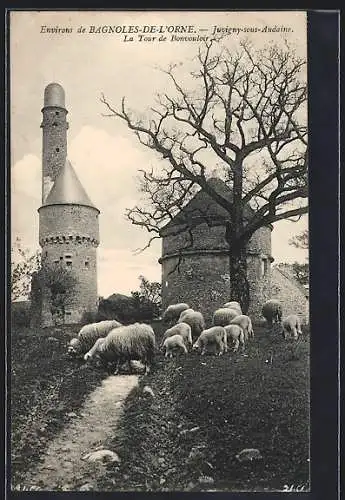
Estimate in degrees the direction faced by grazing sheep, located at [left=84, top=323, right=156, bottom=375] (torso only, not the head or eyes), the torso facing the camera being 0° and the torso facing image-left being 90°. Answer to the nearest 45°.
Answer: approximately 90°

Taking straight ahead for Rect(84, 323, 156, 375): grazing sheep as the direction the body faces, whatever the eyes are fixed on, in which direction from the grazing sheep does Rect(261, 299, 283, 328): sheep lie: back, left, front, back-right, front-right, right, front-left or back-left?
back

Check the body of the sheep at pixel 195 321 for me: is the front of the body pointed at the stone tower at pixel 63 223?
no

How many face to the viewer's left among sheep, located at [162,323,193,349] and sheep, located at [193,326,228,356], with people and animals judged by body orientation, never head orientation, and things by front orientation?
2

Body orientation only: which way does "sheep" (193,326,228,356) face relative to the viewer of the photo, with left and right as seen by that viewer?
facing to the left of the viewer

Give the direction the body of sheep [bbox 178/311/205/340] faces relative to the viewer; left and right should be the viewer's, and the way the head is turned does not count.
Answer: facing to the left of the viewer

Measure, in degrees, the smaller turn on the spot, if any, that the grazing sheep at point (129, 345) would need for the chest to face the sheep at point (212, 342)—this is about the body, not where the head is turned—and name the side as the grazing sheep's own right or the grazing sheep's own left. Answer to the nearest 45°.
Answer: approximately 180°

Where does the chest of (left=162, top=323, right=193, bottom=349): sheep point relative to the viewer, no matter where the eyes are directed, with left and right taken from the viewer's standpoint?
facing to the left of the viewer
